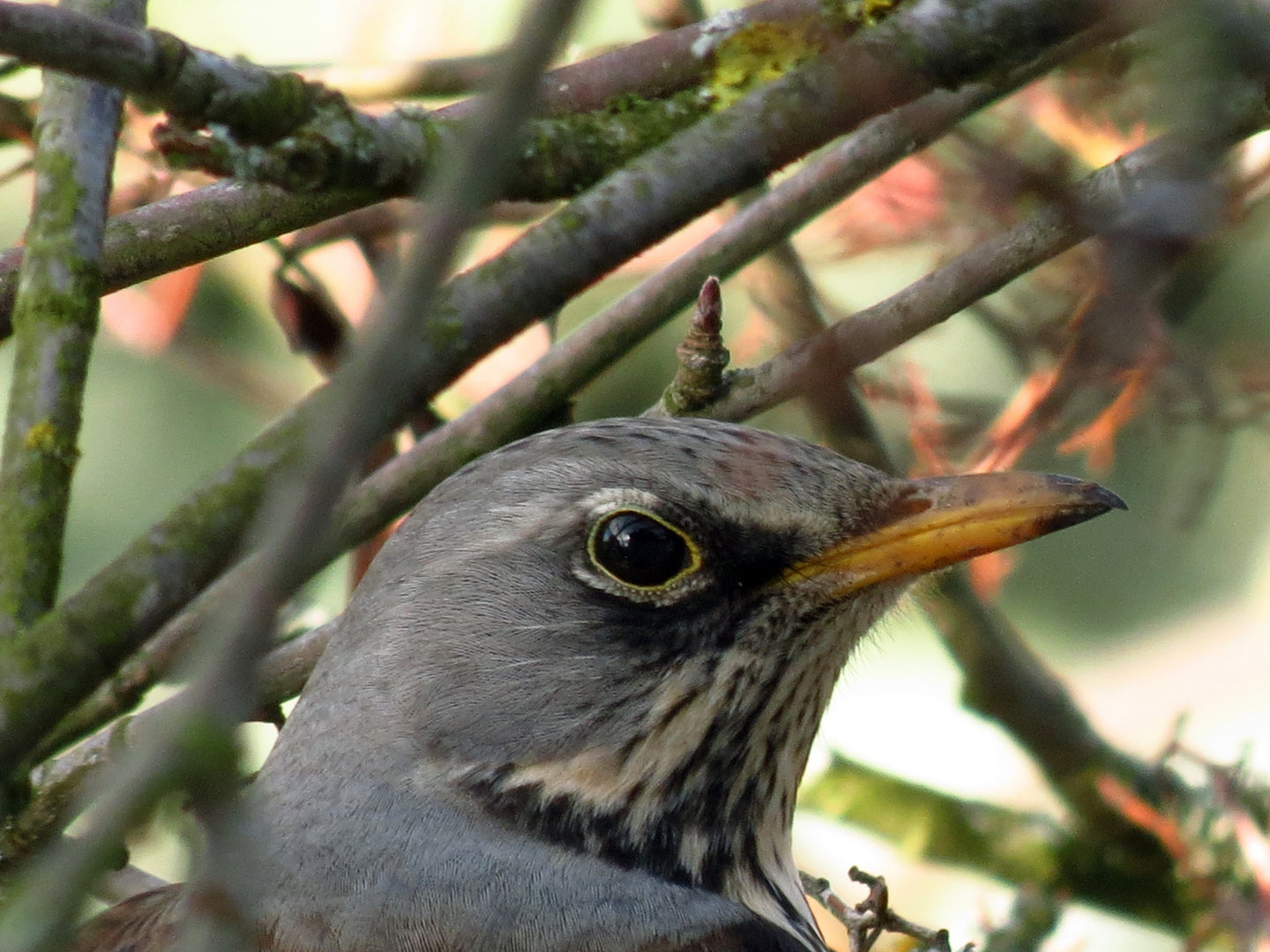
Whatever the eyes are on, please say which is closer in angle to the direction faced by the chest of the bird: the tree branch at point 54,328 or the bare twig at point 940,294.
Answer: the bare twig

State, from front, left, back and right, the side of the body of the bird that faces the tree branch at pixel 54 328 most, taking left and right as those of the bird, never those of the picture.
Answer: back

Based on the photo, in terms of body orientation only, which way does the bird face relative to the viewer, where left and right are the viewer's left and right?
facing to the right of the viewer
